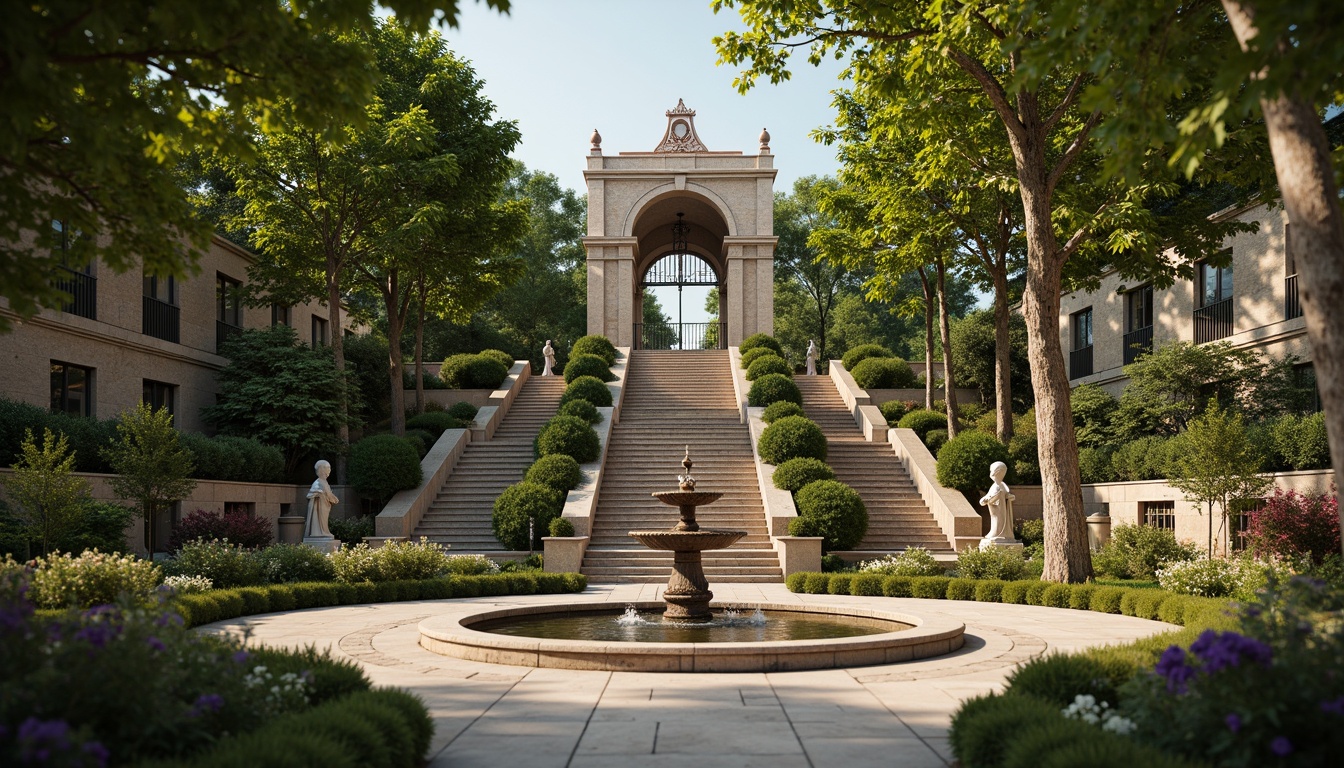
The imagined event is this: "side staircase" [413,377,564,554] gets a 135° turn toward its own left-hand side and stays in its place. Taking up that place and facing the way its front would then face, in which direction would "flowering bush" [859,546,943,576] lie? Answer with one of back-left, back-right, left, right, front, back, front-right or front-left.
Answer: right

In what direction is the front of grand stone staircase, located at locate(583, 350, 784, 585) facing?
toward the camera

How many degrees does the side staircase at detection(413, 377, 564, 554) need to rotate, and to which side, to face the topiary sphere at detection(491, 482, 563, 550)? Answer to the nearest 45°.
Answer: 0° — it already faces it

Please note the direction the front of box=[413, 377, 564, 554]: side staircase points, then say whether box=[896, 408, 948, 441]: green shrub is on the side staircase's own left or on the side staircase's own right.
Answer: on the side staircase's own left

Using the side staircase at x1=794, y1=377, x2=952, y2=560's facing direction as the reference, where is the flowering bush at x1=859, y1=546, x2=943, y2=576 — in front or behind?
in front

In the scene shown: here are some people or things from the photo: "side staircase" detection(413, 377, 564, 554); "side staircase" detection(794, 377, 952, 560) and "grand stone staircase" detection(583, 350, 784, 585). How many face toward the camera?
3

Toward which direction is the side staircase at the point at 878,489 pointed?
toward the camera

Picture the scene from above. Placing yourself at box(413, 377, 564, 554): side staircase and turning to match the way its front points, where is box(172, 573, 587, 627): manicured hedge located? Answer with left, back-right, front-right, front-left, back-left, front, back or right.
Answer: front

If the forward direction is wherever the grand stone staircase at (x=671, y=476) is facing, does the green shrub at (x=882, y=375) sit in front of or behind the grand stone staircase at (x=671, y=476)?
behind

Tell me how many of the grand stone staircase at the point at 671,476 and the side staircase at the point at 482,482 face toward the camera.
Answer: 2
